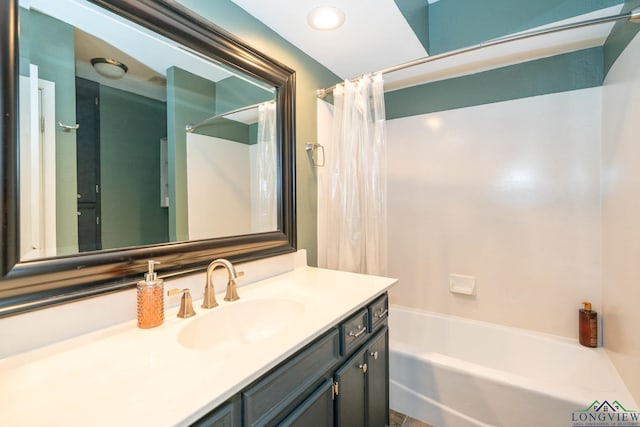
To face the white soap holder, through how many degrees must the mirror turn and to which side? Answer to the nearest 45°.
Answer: approximately 45° to its left

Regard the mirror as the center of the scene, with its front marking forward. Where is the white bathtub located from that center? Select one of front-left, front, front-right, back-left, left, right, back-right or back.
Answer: front-left

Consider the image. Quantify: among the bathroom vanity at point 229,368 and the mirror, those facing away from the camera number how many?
0

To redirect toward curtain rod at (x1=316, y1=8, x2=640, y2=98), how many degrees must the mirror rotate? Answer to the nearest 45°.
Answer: approximately 45° to its left

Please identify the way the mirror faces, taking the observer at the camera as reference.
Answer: facing the viewer and to the right of the viewer

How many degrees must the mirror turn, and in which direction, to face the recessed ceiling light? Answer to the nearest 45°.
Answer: approximately 45° to its left

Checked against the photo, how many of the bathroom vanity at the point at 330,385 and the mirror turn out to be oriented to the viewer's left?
0

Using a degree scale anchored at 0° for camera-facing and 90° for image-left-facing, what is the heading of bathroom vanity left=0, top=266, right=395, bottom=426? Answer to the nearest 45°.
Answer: approximately 315°
